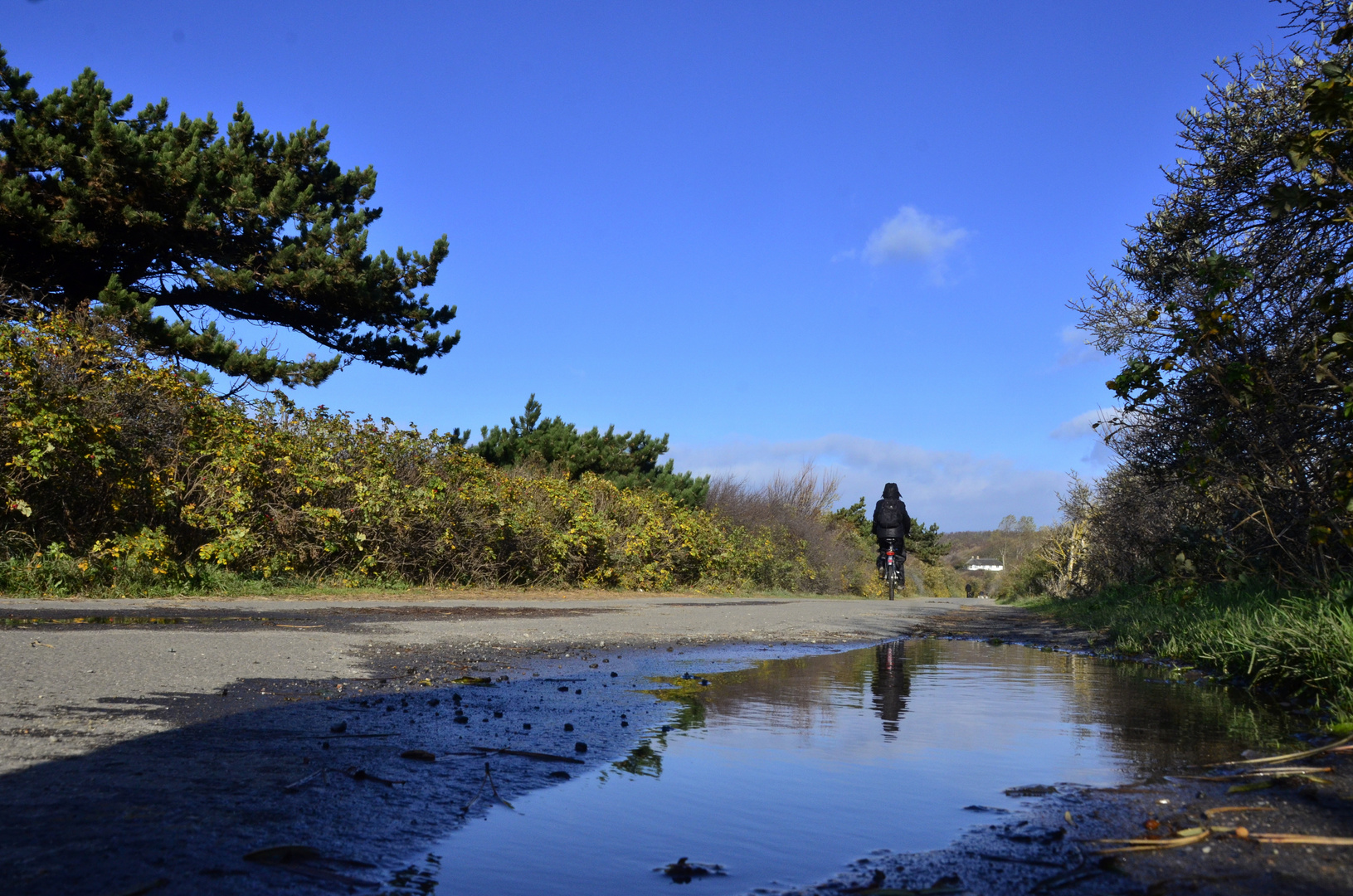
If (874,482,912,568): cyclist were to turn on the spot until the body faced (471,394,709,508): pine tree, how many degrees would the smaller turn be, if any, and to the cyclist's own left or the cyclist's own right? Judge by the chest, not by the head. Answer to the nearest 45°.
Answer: approximately 45° to the cyclist's own left

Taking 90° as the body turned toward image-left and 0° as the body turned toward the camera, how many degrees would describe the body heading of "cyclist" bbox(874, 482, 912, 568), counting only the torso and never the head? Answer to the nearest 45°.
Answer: approximately 180°

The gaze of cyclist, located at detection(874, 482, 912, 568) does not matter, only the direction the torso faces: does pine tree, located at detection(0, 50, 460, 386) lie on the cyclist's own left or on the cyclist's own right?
on the cyclist's own left

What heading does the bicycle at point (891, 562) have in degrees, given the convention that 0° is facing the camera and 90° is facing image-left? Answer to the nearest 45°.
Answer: approximately 180°

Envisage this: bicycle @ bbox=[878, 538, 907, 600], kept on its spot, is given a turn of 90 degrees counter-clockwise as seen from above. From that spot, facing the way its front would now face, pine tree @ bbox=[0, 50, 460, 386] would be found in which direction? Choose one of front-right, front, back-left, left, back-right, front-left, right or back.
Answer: front-left

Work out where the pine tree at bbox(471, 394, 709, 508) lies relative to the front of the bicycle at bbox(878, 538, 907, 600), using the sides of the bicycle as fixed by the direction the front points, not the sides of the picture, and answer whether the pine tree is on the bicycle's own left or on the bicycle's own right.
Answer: on the bicycle's own left
